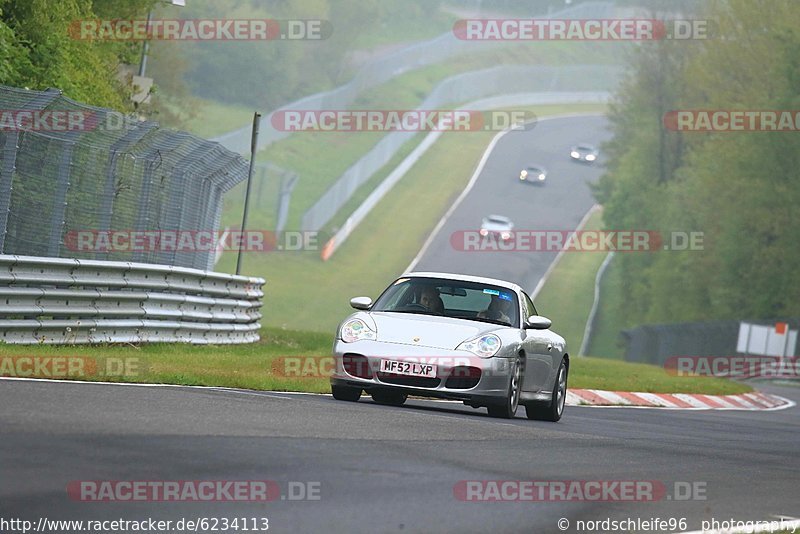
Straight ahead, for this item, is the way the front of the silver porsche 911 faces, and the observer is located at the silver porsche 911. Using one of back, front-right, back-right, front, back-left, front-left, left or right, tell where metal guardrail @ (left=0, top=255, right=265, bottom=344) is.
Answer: right

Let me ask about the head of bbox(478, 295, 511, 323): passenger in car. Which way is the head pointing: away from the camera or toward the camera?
toward the camera

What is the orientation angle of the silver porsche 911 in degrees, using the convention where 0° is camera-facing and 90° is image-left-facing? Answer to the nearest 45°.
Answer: approximately 45°

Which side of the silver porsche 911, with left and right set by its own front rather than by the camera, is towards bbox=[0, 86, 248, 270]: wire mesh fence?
right
